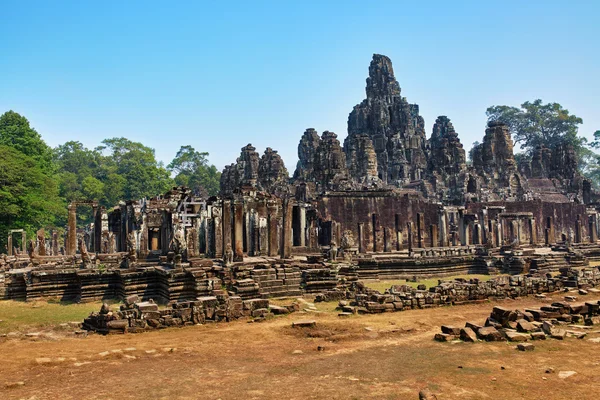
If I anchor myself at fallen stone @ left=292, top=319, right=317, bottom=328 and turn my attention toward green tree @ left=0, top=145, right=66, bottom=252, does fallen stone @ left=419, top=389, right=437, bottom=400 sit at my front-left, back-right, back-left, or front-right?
back-left

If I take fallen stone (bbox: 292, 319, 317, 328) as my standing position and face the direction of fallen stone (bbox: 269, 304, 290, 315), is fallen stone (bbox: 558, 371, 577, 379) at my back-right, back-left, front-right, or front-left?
back-right
